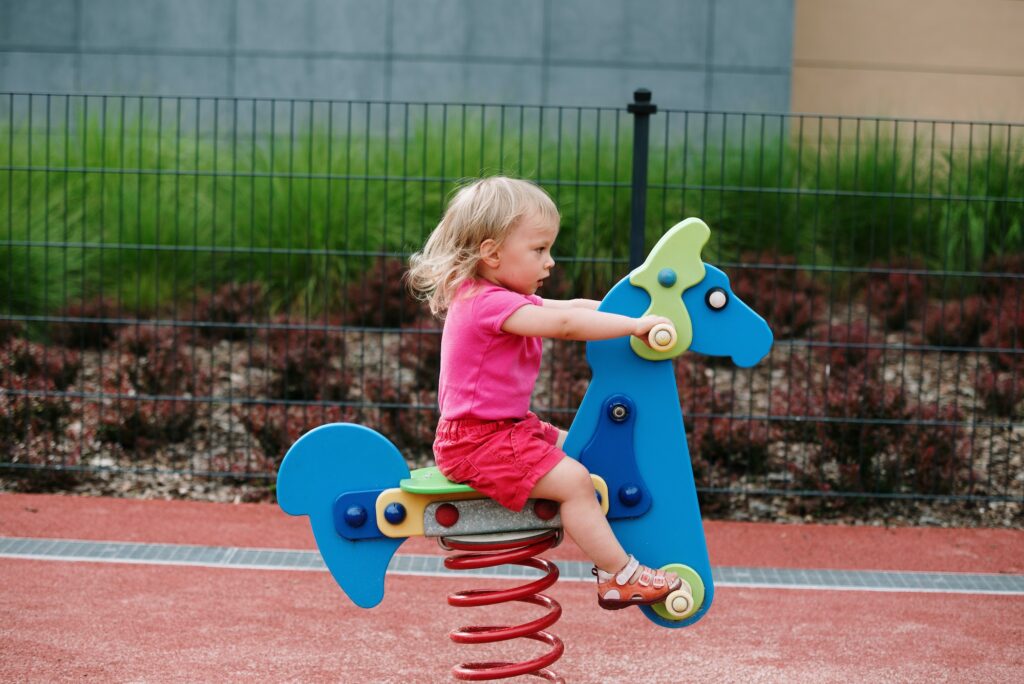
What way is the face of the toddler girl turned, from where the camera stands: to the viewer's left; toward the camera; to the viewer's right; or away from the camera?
to the viewer's right

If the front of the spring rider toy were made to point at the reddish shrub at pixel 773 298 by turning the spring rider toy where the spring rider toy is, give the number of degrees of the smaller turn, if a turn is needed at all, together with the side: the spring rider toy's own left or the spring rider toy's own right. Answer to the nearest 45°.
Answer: approximately 90° to the spring rider toy's own left

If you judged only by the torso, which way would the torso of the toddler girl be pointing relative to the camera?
to the viewer's right

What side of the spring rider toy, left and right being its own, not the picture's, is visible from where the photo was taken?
right

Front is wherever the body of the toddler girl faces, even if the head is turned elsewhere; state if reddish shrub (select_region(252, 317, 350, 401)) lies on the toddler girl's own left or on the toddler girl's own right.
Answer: on the toddler girl's own left

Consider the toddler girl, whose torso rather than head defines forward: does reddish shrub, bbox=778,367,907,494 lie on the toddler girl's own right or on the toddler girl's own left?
on the toddler girl's own left

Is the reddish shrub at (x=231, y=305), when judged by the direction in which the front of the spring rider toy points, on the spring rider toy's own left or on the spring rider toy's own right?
on the spring rider toy's own left
